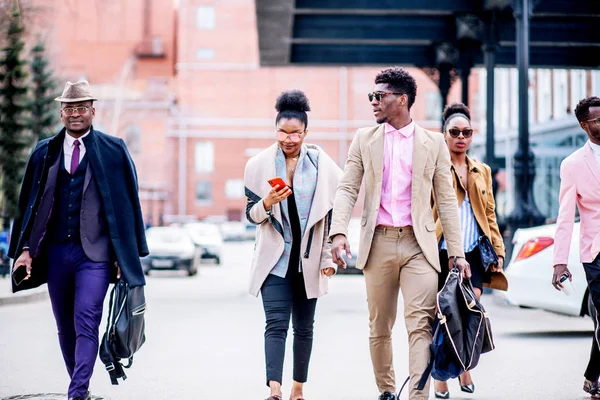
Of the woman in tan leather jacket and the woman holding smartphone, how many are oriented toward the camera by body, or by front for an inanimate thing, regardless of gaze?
2

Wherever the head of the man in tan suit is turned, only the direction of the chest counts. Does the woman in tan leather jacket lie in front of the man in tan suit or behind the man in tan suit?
behind

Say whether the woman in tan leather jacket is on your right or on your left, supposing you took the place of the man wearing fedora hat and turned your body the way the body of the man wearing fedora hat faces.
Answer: on your left

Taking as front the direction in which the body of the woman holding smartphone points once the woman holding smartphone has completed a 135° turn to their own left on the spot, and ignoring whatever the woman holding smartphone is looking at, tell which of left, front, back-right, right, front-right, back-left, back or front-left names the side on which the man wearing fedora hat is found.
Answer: back-left

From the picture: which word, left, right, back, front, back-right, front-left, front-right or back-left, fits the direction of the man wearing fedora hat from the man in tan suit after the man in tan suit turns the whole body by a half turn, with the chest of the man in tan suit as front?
left

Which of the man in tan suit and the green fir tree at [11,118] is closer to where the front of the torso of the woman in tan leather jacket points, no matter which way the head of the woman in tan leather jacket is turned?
the man in tan suit

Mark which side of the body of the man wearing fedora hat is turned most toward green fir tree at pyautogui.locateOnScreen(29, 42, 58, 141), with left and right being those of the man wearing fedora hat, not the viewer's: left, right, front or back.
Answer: back
